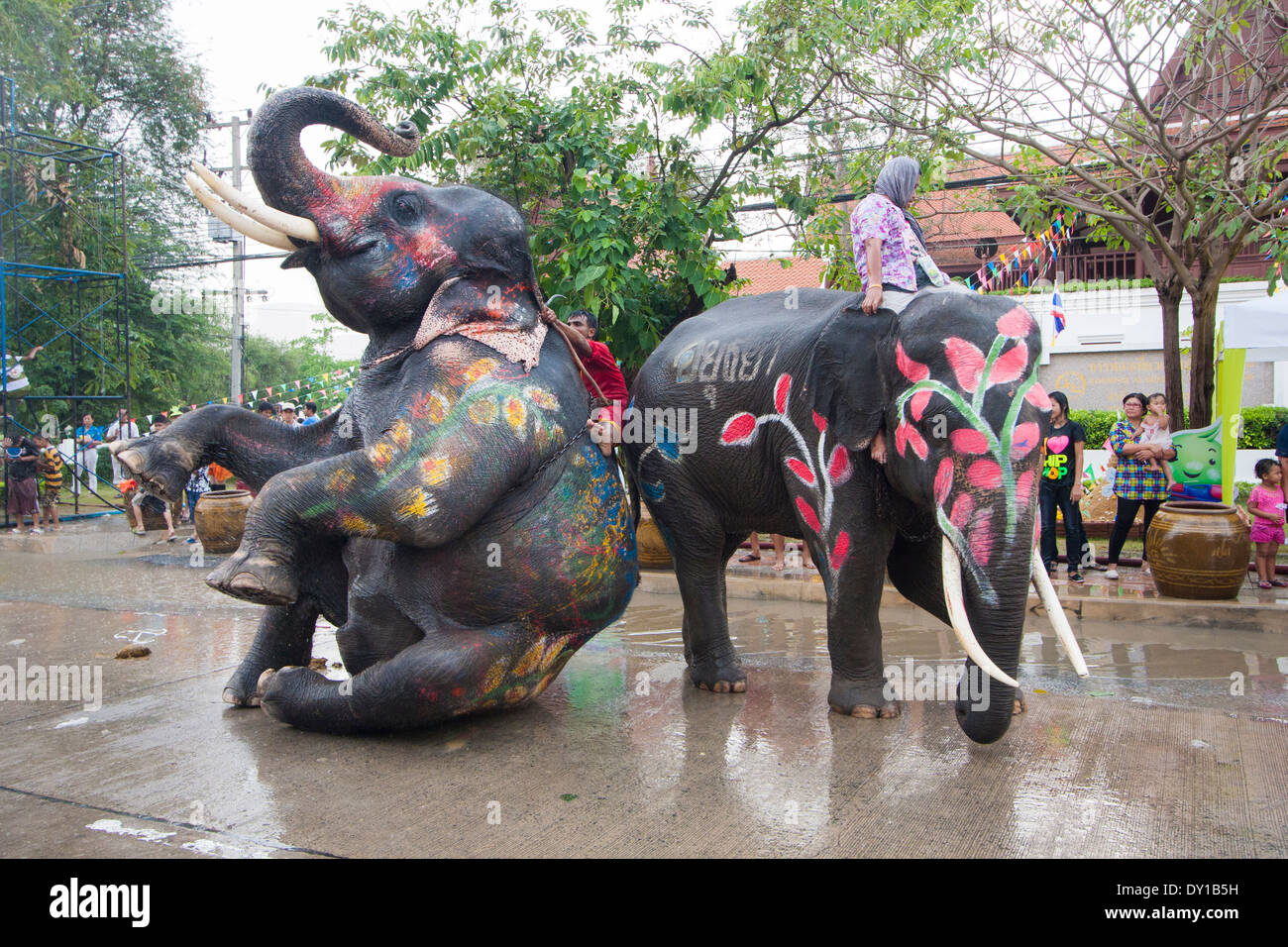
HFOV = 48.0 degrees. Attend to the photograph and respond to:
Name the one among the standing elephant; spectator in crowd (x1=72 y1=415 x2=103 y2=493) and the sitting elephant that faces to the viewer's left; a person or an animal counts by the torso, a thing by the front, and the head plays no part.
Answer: the sitting elephant

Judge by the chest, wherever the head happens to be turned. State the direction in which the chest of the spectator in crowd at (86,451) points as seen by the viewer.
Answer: toward the camera

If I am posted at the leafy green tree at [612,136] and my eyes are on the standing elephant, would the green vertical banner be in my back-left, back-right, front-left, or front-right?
front-left

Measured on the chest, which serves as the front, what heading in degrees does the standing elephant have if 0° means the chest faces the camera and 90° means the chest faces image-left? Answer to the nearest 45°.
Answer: approximately 315°

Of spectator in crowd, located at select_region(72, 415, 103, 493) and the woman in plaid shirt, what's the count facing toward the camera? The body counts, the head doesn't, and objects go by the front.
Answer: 2

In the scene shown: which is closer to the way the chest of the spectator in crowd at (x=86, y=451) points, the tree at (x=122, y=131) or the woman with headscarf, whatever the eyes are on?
the woman with headscarf

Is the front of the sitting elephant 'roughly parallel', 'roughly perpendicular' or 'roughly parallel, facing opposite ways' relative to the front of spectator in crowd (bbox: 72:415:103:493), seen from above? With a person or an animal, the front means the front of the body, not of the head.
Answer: roughly perpendicular

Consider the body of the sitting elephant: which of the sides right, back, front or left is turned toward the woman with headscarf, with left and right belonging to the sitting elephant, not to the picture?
back

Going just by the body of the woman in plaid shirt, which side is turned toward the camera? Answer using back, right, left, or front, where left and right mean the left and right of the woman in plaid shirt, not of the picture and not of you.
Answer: front

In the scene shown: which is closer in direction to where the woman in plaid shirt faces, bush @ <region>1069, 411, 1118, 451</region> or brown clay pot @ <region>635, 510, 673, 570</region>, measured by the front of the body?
the brown clay pot

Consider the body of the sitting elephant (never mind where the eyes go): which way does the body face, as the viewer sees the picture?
to the viewer's left

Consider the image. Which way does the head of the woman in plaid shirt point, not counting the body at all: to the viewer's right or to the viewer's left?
to the viewer's left

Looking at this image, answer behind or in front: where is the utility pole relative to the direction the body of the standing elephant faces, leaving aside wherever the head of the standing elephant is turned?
behind

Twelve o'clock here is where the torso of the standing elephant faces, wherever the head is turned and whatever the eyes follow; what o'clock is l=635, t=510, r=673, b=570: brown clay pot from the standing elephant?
The brown clay pot is roughly at 7 o'clock from the standing elephant.

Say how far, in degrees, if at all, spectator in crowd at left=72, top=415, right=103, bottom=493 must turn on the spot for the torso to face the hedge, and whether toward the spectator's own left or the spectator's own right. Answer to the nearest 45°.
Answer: approximately 45° to the spectator's own left
